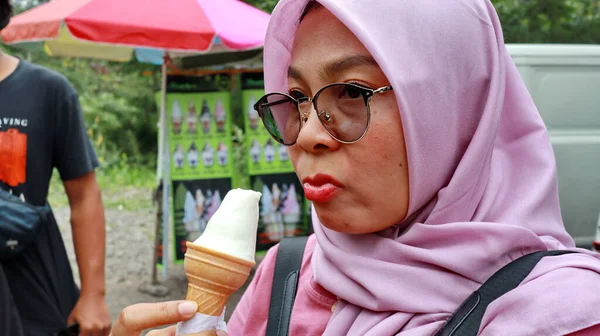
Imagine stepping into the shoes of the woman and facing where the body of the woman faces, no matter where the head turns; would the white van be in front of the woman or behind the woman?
behind

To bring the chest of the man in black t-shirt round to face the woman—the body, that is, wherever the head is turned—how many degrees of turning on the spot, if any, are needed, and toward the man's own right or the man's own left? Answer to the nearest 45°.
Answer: approximately 45° to the man's own left

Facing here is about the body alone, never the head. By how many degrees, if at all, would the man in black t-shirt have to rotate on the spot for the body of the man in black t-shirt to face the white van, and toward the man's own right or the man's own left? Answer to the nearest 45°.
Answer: approximately 135° to the man's own left

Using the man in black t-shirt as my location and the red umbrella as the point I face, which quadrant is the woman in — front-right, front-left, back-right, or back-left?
back-right

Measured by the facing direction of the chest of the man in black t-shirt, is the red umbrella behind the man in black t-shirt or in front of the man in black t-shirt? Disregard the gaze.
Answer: behind

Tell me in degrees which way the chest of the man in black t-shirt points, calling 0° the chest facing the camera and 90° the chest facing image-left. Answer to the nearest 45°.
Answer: approximately 0°

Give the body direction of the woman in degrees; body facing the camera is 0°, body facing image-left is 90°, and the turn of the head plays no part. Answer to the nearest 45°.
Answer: approximately 45°

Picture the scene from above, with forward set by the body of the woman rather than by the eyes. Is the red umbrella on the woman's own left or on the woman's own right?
on the woman's own right
